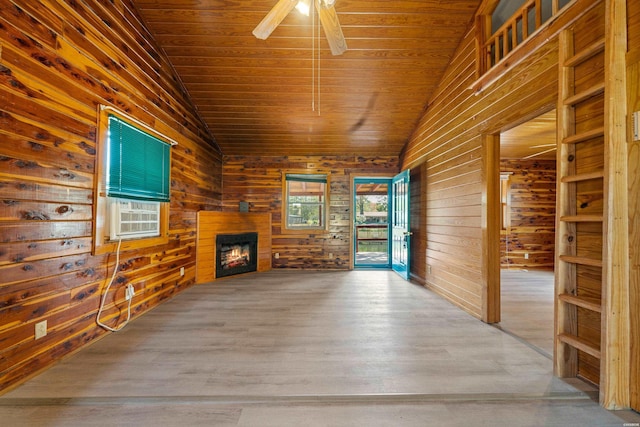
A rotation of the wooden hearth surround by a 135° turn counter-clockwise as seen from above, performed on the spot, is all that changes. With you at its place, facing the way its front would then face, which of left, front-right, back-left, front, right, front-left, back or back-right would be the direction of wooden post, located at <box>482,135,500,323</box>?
back-right

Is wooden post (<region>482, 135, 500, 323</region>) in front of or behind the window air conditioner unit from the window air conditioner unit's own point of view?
in front

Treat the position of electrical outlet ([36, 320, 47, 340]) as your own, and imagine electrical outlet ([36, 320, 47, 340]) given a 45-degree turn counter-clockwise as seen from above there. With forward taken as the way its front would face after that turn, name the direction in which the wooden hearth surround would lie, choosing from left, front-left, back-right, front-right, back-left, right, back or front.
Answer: front-left

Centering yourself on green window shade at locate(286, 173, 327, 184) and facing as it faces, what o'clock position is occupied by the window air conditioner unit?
The window air conditioner unit is roughly at 1 o'clock from the green window shade.

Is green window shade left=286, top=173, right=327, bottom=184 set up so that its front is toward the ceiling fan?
yes

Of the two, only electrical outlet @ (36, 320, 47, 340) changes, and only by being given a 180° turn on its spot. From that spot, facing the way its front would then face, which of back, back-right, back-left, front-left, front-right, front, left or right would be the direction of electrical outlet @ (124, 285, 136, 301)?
right

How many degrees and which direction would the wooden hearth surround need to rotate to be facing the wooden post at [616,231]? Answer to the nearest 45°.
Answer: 0° — it already faces it

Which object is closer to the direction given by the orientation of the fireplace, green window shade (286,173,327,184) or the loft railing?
the loft railing

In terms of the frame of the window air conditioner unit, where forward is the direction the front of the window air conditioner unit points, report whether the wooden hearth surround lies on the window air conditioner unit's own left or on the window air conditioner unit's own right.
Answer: on the window air conditioner unit's own left

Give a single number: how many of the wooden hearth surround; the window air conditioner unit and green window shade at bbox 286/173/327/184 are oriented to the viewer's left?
0

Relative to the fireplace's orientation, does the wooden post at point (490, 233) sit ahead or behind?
ahead

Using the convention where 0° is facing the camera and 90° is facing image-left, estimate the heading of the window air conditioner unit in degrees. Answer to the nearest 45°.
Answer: approximately 315°

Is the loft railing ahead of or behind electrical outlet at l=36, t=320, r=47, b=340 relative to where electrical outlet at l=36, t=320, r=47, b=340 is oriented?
ahead

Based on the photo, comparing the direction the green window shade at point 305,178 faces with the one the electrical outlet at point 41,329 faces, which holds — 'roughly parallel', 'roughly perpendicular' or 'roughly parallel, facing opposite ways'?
roughly perpendicular

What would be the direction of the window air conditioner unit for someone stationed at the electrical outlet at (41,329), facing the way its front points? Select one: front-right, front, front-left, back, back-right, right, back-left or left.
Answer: left

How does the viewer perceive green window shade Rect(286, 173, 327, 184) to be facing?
facing the viewer

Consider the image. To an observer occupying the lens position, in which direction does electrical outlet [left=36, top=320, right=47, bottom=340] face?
facing the viewer and to the right of the viewer
